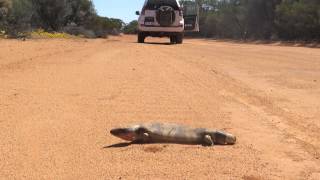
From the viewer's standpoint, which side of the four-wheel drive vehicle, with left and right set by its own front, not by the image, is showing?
back
